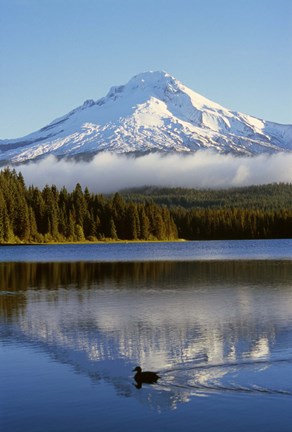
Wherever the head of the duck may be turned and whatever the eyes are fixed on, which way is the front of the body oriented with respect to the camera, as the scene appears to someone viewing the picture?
to the viewer's left
